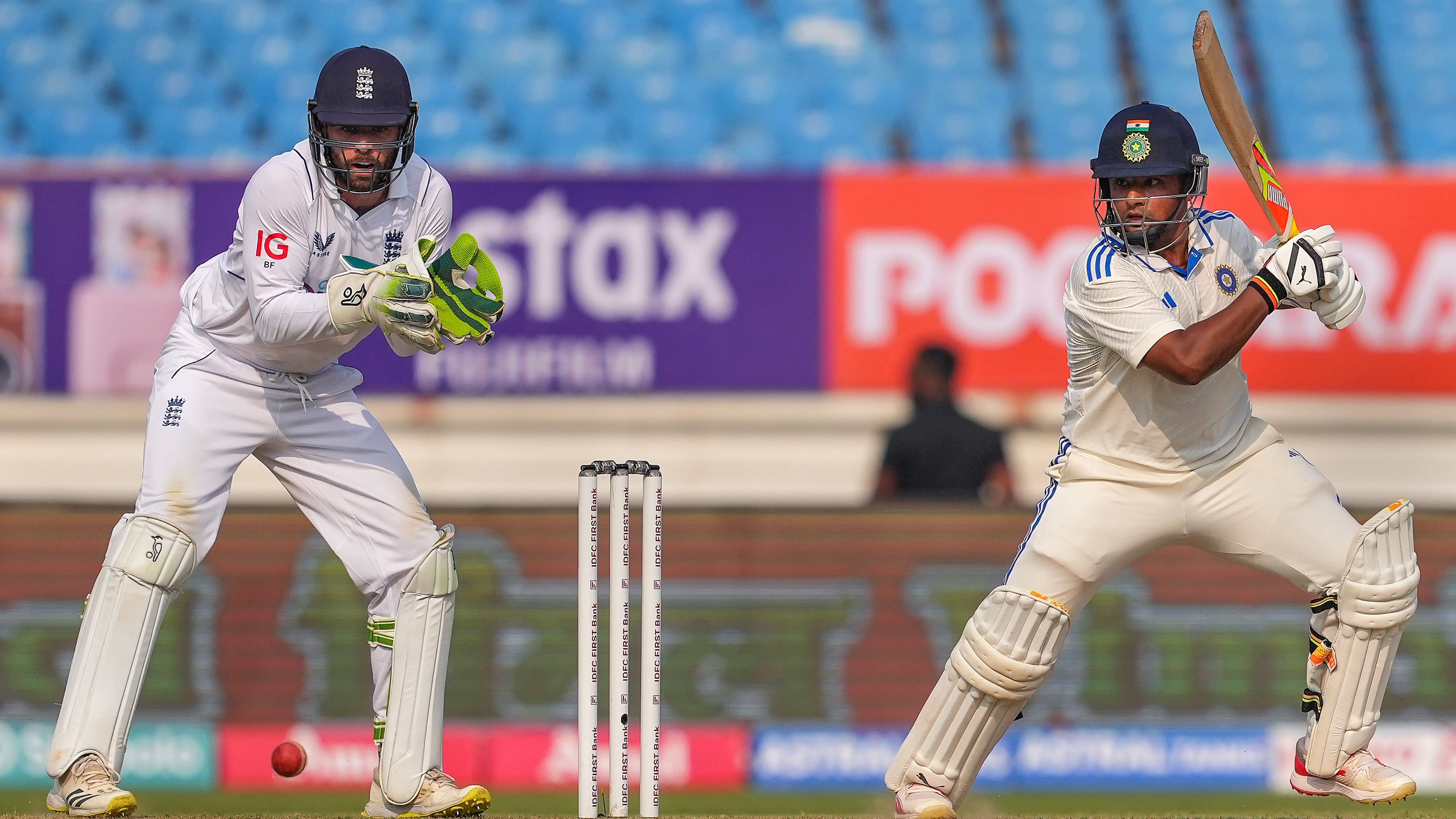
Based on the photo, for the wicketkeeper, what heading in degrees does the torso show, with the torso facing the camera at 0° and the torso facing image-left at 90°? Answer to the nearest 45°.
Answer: approximately 315°

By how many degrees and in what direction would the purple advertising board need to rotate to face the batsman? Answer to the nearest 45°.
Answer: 0° — it already faces them

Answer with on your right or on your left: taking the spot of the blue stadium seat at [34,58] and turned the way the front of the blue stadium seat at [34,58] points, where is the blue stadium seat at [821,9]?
on your left

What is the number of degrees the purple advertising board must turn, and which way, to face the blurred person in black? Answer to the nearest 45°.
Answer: approximately 45° to its left

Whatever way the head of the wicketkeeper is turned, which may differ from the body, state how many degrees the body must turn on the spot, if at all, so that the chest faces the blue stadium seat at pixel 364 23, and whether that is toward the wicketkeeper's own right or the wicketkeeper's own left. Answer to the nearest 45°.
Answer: approximately 135° to the wicketkeeper's own left

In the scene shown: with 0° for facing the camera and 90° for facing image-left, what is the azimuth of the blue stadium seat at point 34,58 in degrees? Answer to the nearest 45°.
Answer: approximately 0°

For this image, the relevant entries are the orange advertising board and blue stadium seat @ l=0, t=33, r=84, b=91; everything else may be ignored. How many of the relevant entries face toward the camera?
2

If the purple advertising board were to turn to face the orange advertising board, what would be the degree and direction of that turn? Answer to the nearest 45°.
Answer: approximately 90° to its left

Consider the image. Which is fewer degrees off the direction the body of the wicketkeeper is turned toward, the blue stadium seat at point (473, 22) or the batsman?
the batsman
